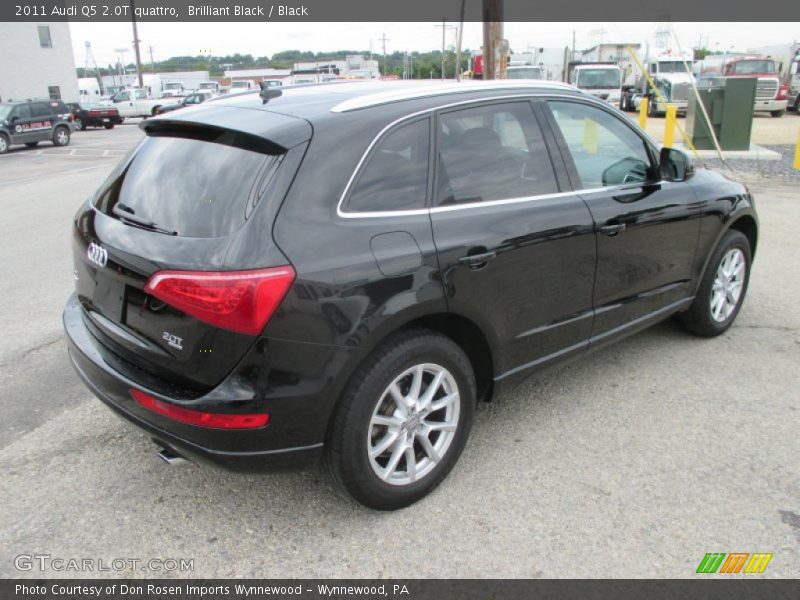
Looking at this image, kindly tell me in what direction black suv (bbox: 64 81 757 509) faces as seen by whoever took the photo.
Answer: facing away from the viewer and to the right of the viewer

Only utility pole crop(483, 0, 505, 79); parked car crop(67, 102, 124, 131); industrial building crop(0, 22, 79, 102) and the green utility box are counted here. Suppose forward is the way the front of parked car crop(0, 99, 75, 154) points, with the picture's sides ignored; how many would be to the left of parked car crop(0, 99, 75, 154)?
2

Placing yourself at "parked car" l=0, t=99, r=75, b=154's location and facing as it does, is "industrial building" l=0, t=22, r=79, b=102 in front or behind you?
behind

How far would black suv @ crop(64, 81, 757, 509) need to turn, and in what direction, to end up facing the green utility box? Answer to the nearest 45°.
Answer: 0° — it already faces it

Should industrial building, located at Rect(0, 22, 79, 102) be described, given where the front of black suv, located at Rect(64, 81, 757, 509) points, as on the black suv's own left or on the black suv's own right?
on the black suv's own left

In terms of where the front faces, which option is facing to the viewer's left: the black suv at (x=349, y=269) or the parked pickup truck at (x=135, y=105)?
the parked pickup truck

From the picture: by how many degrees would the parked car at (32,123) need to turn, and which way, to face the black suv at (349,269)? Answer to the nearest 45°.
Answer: approximately 45° to its left

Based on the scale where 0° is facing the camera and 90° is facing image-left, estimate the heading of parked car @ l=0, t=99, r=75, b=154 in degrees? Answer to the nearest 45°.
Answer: approximately 45°

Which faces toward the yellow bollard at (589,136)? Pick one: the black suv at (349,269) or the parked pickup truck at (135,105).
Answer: the black suv

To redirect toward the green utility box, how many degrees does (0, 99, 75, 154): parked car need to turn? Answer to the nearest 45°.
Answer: approximately 90° to its left

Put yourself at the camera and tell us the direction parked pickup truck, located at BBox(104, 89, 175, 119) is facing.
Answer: facing to the left of the viewer

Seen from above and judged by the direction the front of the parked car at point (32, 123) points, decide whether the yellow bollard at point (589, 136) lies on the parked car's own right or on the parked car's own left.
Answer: on the parked car's own left

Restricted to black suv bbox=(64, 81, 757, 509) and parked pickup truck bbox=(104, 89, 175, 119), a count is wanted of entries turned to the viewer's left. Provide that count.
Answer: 1
